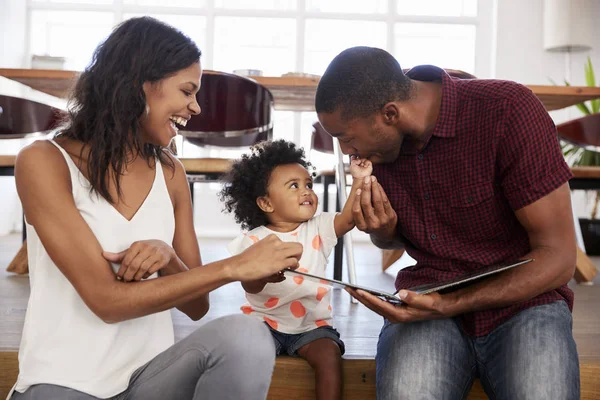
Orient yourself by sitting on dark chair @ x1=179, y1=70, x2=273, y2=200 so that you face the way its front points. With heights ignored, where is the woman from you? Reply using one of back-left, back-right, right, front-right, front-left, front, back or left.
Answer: back-left

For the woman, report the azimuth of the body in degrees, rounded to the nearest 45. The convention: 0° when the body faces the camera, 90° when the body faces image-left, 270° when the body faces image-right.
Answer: approximately 315°

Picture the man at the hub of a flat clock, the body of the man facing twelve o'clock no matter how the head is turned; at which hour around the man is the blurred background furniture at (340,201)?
The blurred background furniture is roughly at 4 o'clock from the man.

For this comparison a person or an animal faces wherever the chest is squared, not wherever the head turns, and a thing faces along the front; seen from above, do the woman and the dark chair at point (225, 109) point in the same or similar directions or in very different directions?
very different directions

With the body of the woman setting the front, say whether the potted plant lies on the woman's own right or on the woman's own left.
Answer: on the woman's own left

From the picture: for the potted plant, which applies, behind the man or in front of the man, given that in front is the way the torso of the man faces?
behind

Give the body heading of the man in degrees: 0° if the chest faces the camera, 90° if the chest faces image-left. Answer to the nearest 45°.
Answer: approximately 45°
